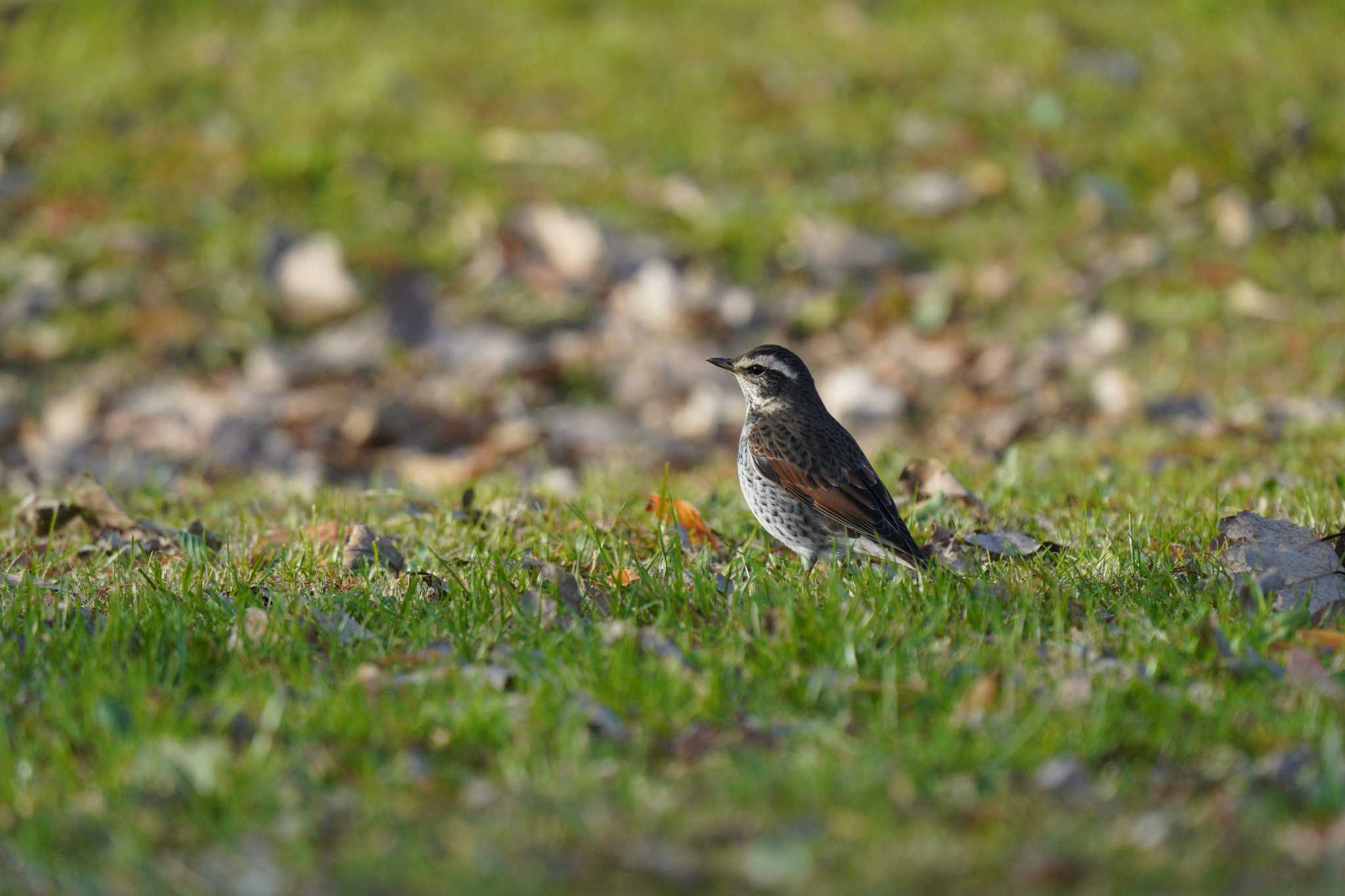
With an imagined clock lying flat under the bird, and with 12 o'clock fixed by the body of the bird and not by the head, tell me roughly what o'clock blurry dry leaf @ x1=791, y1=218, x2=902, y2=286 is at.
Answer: The blurry dry leaf is roughly at 3 o'clock from the bird.

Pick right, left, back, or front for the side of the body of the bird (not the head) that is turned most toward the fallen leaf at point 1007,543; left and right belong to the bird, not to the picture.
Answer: back

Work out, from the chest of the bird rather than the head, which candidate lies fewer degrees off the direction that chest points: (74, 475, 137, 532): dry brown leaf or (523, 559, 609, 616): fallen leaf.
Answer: the dry brown leaf

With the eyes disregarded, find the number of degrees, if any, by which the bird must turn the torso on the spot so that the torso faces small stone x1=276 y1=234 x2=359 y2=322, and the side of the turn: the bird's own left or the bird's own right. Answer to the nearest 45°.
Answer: approximately 45° to the bird's own right

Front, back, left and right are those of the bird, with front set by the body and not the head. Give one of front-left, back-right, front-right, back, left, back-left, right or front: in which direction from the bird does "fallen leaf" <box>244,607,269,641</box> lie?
front-left

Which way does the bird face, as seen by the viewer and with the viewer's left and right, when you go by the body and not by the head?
facing to the left of the viewer

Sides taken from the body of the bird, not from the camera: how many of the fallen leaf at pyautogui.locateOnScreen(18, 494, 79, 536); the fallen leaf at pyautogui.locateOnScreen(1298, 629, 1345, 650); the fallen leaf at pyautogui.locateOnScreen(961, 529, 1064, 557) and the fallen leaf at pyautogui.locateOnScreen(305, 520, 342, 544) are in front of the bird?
2

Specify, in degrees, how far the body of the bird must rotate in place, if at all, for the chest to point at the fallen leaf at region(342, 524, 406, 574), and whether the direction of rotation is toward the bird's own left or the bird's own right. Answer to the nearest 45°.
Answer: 0° — it already faces it

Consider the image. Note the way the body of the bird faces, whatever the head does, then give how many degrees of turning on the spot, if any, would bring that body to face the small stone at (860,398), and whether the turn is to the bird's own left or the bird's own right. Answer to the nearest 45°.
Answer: approximately 90° to the bird's own right

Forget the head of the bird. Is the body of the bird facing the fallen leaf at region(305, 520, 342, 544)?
yes

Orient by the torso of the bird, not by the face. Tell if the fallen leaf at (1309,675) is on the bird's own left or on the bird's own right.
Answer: on the bird's own left

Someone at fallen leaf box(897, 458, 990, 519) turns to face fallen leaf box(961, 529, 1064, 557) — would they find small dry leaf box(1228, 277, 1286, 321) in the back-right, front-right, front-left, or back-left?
back-left

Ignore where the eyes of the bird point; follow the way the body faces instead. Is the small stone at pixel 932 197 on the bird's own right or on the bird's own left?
on the bird's own right
